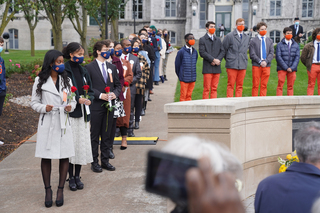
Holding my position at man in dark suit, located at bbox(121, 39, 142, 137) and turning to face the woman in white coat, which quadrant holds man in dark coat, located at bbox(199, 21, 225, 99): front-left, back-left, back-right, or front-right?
back-left

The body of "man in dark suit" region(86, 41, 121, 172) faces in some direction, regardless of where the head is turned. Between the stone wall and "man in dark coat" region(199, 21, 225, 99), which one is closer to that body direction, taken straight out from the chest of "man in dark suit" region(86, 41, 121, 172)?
the stone wall

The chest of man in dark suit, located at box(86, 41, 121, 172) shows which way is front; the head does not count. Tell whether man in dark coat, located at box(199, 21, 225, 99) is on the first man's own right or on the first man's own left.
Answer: on the first man's own left

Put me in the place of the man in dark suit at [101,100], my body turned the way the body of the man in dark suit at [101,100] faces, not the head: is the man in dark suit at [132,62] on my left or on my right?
on my left

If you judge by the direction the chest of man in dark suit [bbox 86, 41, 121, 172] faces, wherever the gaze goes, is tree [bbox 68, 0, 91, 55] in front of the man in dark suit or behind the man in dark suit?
behind

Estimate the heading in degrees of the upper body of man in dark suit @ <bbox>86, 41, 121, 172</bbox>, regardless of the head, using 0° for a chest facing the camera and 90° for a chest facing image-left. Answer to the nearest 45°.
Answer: approximately 315°

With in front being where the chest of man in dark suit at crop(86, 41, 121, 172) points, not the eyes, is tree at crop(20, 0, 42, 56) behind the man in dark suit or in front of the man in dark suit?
behind
